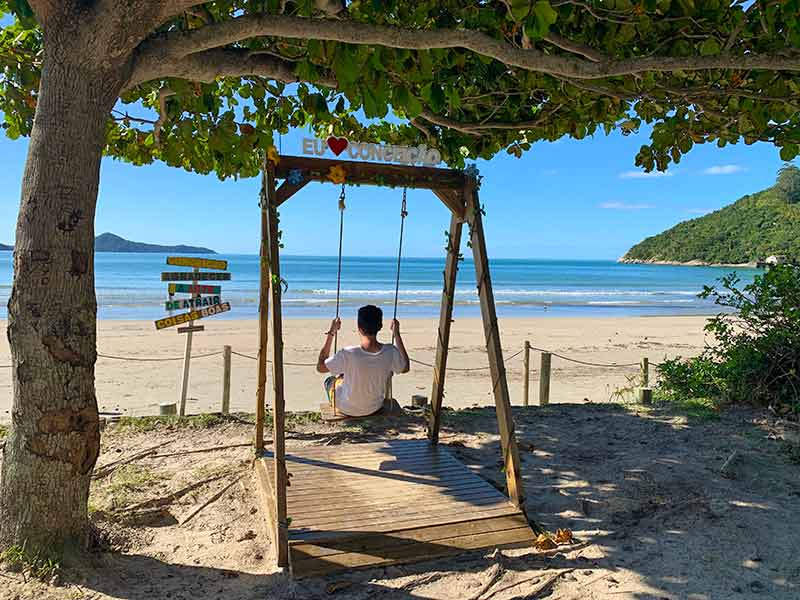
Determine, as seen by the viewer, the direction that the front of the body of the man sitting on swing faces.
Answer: away from the camera

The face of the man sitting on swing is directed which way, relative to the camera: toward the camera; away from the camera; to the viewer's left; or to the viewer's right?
away from the camera

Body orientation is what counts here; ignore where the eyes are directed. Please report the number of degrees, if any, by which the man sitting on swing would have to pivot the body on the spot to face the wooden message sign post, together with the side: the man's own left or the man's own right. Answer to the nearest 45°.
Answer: approximately 45° to the man's own left
